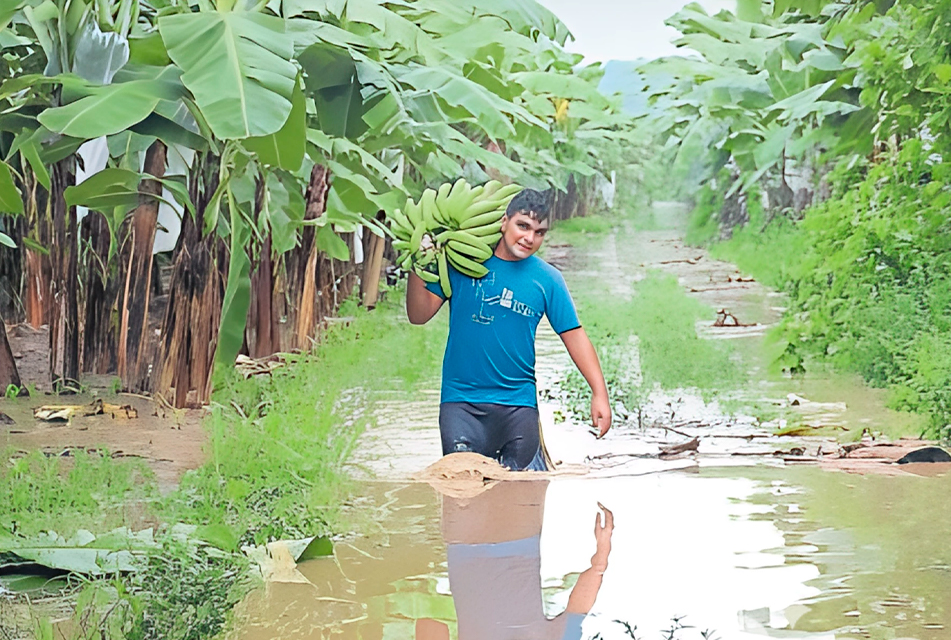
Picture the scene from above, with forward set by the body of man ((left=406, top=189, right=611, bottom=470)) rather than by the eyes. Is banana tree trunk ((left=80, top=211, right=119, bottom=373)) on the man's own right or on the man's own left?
on the man's own right

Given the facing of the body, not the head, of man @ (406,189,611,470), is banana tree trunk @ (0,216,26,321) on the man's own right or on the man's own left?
on the man's own right

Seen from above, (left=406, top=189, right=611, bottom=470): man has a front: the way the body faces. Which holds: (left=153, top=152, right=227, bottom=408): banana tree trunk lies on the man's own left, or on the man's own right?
on the man's own right

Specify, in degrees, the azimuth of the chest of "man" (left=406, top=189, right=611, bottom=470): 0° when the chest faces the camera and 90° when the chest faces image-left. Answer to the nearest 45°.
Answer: approximately 0°

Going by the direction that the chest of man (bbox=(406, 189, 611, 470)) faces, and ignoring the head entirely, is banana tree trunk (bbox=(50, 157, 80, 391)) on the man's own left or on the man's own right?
on the man's own right

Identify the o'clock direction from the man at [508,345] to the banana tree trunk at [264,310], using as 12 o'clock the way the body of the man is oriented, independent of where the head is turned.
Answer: The banana tree trunk is roughly at 4 o'clock from the man.

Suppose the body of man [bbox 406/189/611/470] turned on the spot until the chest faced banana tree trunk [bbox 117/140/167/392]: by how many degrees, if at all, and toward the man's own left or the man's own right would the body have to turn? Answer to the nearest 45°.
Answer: approximately 90° to the man's own right
